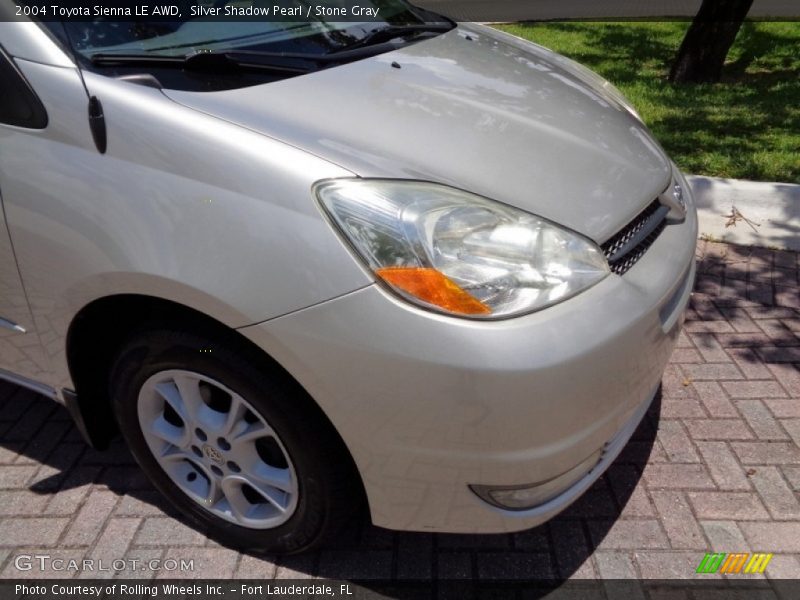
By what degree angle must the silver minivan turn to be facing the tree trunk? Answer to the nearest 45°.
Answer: approximately 90° to its left

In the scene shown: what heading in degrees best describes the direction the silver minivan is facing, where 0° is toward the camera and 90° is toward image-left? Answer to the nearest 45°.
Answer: approximately 315°
